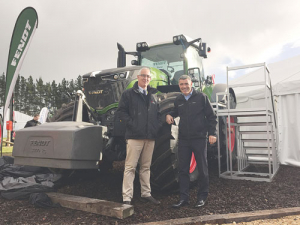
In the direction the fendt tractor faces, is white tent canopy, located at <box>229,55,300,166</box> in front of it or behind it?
behind

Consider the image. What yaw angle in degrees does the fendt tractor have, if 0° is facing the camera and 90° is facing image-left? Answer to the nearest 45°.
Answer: approximately 45°

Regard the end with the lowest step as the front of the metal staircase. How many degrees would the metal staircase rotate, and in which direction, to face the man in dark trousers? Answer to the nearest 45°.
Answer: approximately 180°

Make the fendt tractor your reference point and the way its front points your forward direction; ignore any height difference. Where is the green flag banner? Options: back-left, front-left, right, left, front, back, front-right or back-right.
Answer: right

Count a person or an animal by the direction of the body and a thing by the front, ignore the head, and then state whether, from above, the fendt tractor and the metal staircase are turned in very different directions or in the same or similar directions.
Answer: very different directions

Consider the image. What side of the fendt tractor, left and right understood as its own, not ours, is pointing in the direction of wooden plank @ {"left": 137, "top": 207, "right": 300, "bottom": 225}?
left
